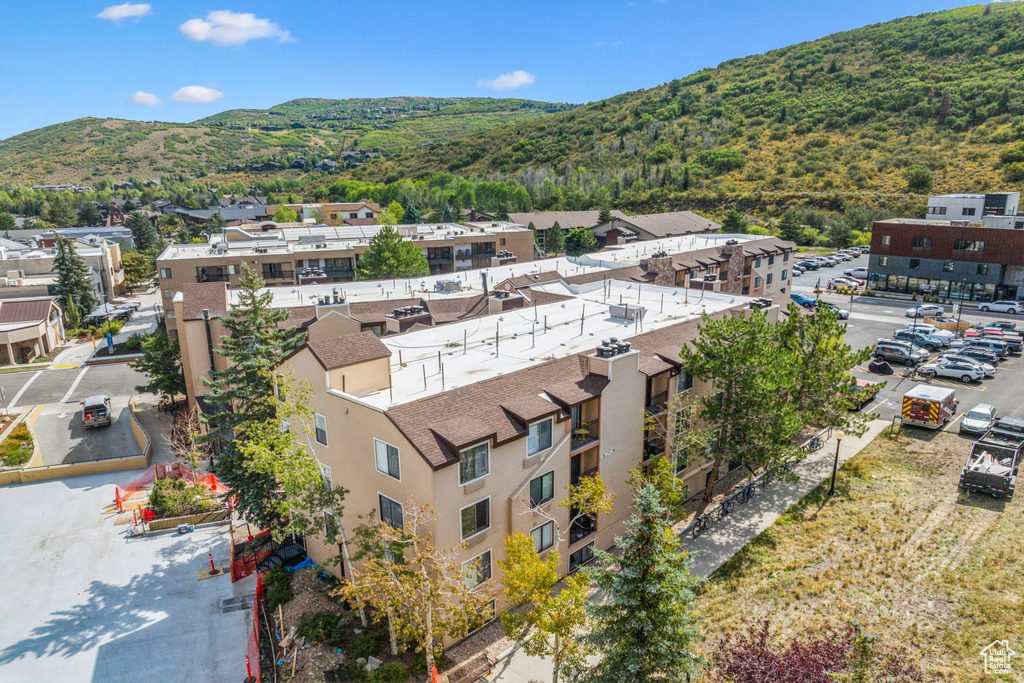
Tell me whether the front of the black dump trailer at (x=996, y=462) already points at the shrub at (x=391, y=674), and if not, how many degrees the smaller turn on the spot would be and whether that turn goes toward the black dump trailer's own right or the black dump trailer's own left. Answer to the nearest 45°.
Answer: approximately 135° to the black dump trailer's own left

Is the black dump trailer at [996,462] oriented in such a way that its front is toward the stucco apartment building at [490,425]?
no

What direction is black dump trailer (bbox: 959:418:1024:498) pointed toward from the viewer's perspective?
away from the camera

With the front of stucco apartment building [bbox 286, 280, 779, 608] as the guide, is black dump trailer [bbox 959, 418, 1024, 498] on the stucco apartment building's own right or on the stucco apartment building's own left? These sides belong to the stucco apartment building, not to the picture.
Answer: on the stucco apartment building's own left

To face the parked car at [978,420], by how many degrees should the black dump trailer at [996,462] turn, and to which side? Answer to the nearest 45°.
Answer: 0° — it already faces it

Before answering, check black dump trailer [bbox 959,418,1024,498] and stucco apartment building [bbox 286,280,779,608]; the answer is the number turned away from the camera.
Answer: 1

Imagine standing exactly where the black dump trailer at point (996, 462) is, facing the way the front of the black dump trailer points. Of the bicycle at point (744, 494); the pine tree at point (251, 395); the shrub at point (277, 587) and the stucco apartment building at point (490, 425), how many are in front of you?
0

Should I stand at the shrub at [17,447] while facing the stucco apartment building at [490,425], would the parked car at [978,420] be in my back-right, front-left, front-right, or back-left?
front-left

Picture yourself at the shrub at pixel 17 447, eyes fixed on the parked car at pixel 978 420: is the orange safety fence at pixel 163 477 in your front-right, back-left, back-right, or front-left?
front-right

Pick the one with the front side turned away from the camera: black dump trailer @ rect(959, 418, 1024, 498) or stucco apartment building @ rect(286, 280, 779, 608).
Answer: the black dump trailer

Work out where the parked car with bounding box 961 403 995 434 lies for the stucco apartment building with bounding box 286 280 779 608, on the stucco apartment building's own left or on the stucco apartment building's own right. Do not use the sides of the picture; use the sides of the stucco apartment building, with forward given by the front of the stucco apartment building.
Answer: on the stucco apartment building's own left

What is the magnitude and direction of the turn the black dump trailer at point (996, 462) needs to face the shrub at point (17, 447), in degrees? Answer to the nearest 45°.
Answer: approximately 135° to its left

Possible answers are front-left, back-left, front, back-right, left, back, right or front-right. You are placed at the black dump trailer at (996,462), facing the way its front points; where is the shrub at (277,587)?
back-left

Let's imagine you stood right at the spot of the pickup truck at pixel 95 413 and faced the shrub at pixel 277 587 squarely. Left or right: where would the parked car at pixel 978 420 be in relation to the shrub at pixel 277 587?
left

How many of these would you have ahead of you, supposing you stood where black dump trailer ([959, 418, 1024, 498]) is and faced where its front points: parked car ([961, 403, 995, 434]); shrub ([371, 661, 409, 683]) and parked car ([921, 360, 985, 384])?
2
